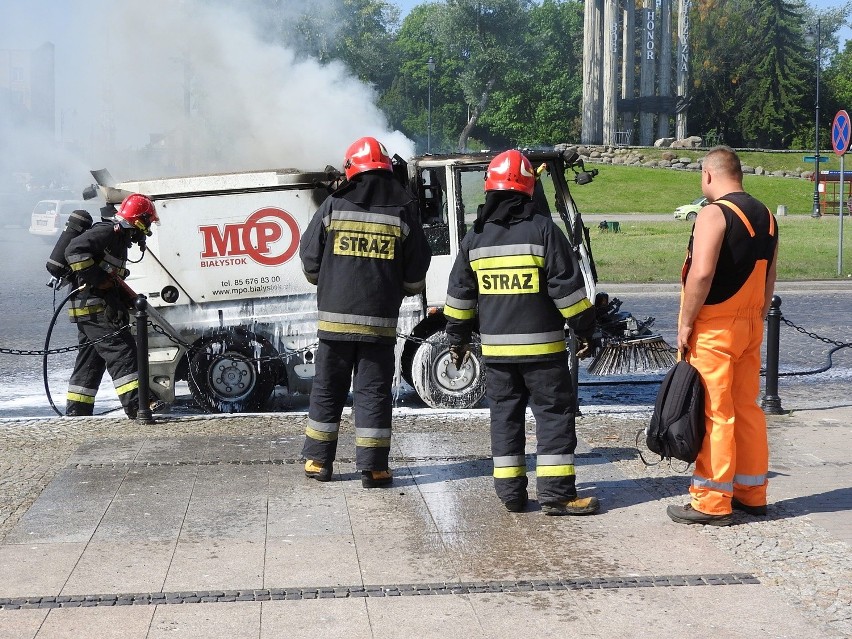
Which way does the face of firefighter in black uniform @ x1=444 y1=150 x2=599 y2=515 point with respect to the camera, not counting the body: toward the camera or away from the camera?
away from the camera

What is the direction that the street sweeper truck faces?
to the viewer's right

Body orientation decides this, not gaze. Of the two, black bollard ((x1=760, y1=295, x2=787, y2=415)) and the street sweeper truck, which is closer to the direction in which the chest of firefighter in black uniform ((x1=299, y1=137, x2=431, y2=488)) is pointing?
the street sweeper truck

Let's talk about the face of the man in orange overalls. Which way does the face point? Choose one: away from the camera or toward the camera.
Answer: away from the camera

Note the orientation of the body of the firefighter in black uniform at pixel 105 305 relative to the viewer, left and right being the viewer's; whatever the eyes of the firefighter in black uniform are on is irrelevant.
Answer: facing to the right of the viewer

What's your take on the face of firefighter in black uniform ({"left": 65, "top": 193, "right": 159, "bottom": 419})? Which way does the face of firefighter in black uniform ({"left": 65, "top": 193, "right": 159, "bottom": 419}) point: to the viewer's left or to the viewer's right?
to the viewer's right

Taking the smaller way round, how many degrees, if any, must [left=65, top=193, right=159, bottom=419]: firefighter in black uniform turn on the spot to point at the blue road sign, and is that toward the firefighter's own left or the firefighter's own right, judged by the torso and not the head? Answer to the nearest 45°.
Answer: approximately 45° to the firefighter's own left

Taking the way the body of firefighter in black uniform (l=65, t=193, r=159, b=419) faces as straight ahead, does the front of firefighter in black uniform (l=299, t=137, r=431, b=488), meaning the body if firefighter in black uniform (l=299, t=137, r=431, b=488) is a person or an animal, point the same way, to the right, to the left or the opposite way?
to the left

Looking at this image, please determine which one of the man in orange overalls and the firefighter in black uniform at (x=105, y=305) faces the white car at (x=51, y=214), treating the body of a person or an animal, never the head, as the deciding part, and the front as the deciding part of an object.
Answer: the man in orange overalls

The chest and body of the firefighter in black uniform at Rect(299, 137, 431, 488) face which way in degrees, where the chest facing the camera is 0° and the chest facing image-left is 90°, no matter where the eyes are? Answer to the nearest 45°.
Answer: approximately 180°

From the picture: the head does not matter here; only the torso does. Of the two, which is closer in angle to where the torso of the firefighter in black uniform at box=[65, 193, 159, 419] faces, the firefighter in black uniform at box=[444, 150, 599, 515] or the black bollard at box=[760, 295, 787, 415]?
the black bollard

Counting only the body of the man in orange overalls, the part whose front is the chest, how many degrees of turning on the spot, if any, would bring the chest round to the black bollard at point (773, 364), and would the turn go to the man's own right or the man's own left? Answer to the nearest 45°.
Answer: approximately 45° to the man's own right

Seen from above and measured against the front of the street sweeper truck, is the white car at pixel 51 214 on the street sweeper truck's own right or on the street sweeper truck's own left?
on the street sweeper truck's own left
